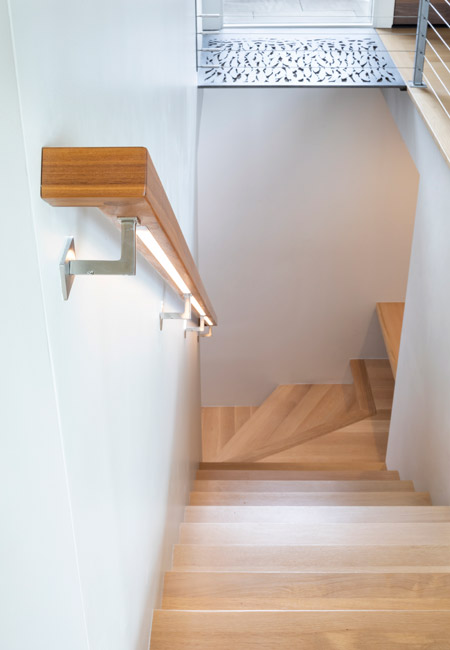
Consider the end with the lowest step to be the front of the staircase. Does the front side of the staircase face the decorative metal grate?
yes

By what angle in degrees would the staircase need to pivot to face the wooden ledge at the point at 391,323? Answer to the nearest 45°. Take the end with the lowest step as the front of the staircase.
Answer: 0° — it already faces it

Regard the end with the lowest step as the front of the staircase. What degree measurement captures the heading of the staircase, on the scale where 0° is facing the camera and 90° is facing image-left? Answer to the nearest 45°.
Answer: approximately 180°

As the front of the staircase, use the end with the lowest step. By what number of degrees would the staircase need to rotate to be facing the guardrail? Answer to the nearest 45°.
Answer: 0° — it already faces it

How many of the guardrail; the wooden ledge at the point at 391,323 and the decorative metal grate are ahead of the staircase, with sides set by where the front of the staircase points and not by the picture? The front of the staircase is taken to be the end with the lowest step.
3
